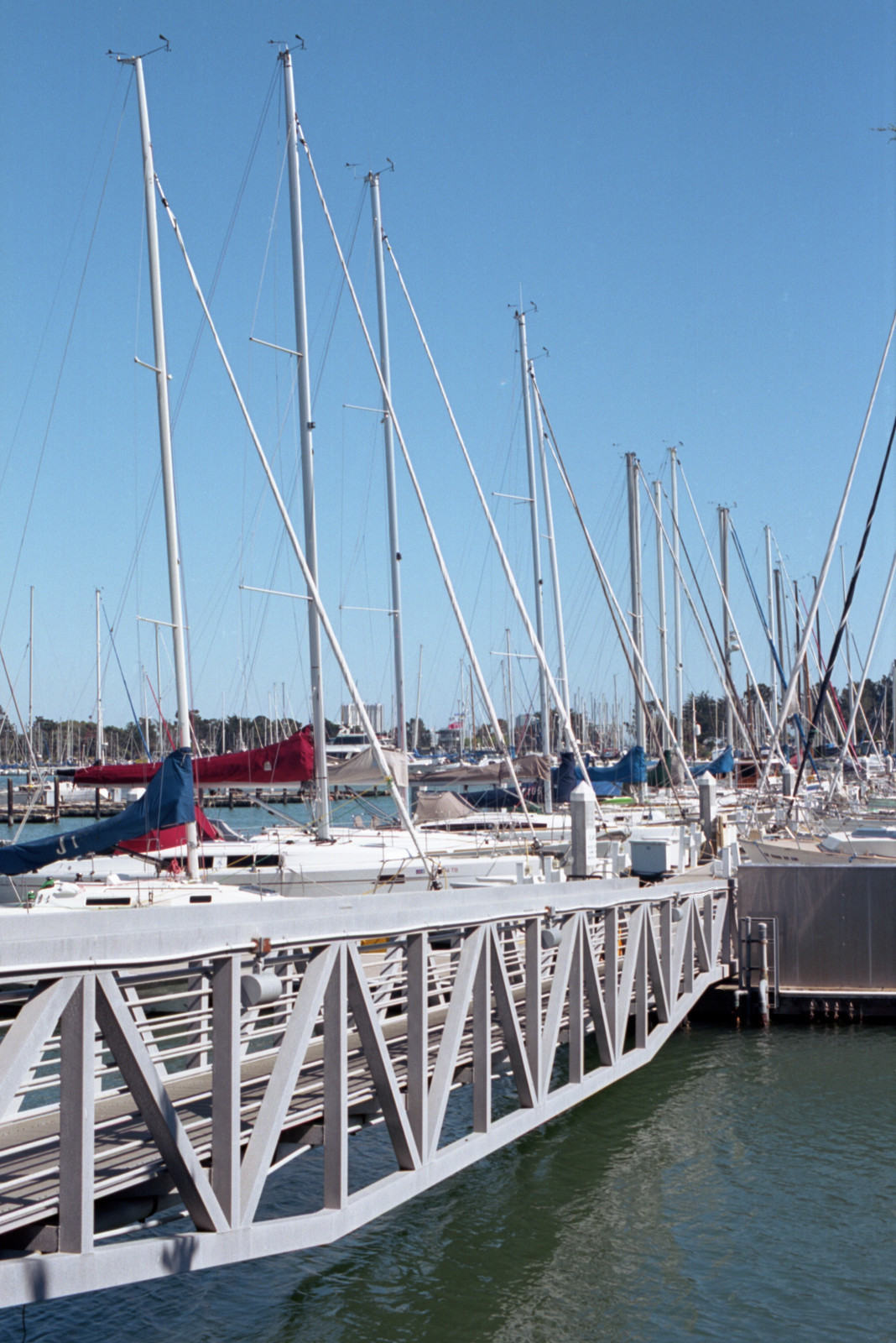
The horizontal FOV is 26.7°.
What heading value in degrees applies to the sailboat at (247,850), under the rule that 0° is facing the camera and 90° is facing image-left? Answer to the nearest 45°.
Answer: approximately 270°

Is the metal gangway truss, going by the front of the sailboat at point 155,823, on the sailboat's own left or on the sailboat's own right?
on the sailboat's own right

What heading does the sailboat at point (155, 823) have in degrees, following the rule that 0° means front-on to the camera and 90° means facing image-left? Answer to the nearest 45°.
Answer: approximately 270°
